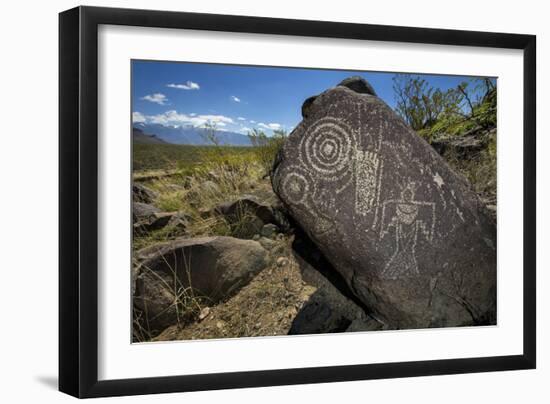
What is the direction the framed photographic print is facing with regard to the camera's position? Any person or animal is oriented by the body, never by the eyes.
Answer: facing the viewer and to the right of the viewer
